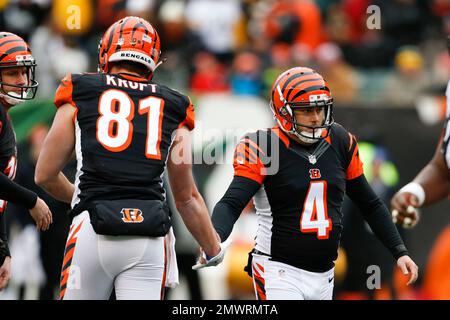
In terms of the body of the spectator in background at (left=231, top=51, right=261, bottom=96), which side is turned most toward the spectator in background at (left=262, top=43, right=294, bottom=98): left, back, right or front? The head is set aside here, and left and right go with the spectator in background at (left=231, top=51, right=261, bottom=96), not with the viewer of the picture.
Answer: left

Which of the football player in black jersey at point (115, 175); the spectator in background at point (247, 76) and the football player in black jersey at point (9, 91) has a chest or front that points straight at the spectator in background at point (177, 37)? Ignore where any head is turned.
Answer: the football player in black jersey at point (115, 175)

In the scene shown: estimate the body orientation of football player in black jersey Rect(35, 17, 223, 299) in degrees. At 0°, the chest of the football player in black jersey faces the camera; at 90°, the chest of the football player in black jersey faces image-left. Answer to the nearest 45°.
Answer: approximately 180°

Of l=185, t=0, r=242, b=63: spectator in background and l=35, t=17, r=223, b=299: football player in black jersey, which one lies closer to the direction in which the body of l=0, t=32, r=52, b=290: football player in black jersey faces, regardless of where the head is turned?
the football player in black jersey

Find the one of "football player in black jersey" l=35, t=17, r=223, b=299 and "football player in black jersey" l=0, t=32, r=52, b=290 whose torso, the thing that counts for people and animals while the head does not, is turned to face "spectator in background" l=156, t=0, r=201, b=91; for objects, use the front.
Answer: "football player in black jersey" l=35, t=17, r=223, b=299

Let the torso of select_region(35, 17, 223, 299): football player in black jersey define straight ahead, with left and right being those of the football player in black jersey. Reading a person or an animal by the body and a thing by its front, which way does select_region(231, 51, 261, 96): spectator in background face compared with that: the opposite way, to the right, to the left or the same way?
the opposite way

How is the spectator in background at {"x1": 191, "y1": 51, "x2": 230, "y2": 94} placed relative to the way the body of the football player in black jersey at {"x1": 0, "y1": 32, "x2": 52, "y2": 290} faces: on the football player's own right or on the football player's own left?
on the football player's own left

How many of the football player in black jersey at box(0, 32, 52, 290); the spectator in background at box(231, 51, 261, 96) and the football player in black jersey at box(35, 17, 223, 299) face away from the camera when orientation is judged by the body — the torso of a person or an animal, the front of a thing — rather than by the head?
1

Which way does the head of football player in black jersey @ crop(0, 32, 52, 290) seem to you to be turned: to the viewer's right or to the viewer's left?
to the viewer's right

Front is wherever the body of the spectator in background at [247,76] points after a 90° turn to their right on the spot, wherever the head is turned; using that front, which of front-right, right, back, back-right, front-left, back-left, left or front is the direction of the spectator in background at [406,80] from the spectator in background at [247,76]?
back

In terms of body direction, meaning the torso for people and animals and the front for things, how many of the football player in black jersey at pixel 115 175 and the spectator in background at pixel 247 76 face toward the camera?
1

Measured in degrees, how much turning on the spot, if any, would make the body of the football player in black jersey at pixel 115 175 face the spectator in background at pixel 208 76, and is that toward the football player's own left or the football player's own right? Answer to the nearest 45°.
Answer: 0° — they already face them
